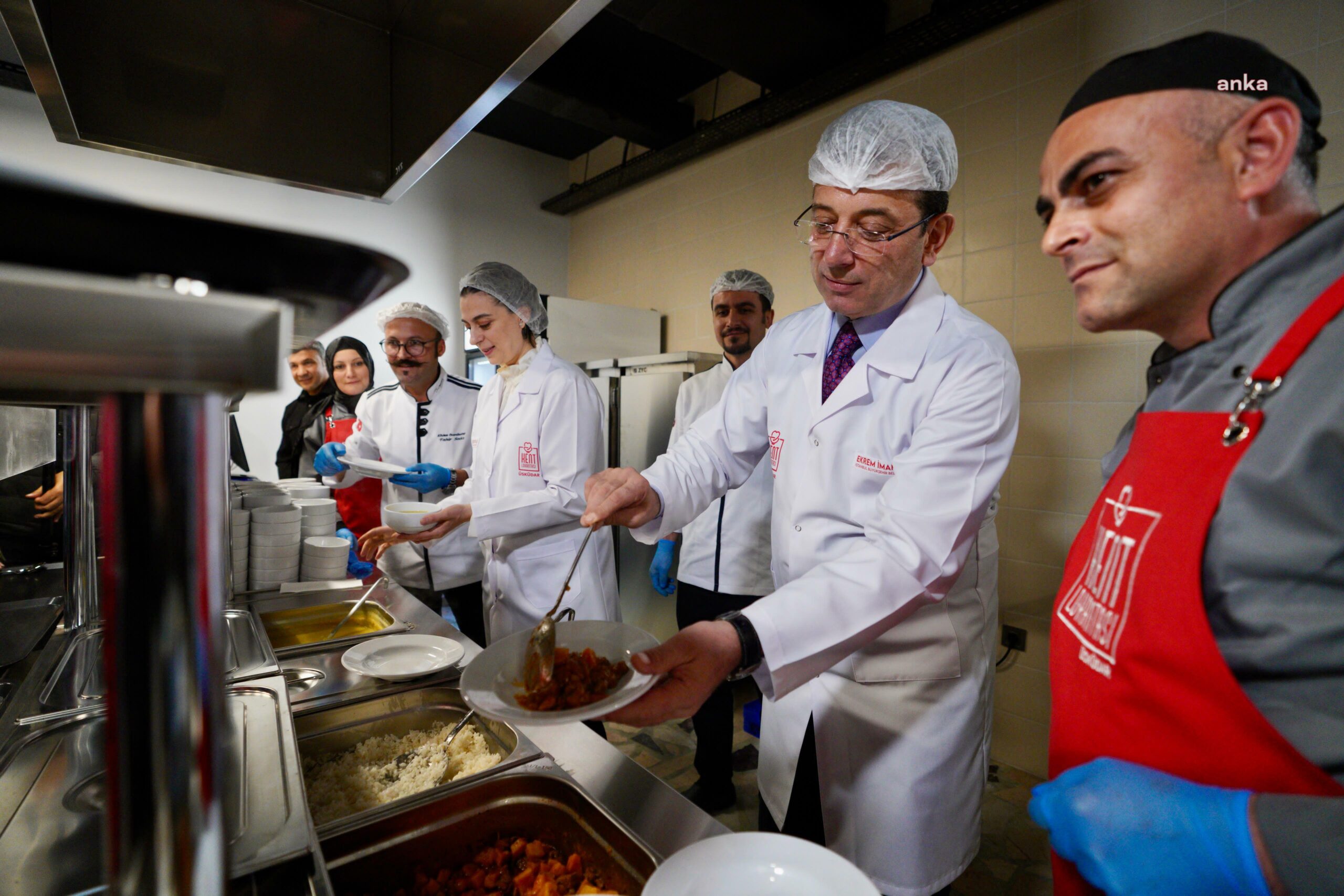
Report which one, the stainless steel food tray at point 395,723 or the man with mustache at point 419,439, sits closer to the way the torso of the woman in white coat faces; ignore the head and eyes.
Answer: the stainless steel food tray

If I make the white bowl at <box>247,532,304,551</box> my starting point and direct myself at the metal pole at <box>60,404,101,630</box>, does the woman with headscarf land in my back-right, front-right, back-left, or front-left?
back-right

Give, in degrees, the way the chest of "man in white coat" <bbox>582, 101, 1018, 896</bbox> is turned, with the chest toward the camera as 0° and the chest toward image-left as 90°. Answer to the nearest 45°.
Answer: approximately 45°

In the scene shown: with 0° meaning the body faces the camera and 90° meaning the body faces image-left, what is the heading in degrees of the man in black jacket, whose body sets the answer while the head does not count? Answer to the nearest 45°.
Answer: approximately 45°

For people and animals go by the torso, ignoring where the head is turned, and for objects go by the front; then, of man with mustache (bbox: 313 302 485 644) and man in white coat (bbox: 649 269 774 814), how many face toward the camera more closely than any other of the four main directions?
2

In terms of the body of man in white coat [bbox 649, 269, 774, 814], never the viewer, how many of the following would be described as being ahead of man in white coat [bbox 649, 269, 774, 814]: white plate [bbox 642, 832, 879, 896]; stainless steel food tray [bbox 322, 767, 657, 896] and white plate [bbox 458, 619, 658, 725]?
3

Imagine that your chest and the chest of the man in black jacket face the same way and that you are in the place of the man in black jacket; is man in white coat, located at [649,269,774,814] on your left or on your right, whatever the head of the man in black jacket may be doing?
on your left

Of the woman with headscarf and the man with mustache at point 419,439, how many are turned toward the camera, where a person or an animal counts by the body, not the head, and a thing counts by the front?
2

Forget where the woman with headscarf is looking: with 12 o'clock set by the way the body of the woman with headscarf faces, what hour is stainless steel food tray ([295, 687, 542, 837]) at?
The stainless steel food tray is roughly at 12 o'clock from the woman with headscarf.

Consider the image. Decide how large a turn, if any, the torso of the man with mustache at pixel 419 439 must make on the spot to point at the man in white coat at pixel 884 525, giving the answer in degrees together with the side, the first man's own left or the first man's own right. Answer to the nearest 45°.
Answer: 0° — they already face them

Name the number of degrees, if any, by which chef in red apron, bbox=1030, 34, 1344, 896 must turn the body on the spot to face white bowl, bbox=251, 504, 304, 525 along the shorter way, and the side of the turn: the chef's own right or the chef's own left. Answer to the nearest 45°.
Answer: approximately 45° to the chef's own right
